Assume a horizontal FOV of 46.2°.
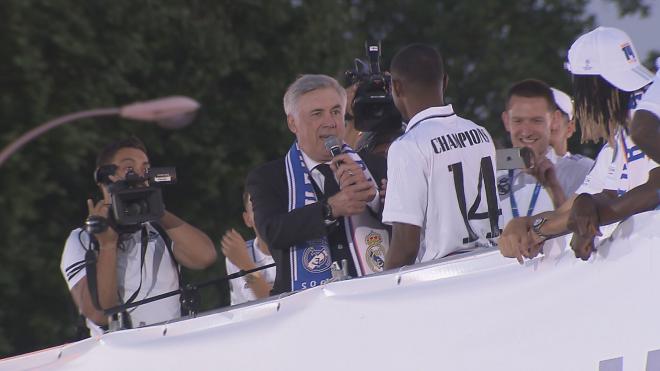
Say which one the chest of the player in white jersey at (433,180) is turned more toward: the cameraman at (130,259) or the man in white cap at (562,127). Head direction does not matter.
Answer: the cameraman

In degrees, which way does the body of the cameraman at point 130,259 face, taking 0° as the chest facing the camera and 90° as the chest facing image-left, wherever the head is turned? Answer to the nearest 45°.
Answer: approximately 315°

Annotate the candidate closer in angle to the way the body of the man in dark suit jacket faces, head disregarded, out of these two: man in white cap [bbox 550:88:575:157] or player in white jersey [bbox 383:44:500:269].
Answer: the player in white jersey

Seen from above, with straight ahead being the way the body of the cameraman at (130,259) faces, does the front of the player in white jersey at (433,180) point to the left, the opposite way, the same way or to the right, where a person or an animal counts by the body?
the opposite way

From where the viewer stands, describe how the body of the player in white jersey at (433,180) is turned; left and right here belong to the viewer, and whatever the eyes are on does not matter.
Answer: facing away from the viewer and to the left of the viewer

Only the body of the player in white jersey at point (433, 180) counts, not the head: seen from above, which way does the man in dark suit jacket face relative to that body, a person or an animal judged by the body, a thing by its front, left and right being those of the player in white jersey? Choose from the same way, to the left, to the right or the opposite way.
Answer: the opposite way
